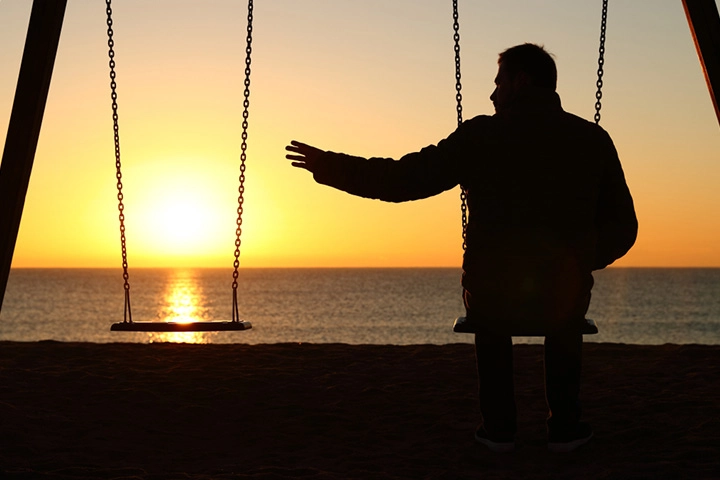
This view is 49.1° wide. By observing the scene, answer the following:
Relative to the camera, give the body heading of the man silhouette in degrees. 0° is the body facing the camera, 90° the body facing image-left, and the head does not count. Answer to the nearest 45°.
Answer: approximately 180°

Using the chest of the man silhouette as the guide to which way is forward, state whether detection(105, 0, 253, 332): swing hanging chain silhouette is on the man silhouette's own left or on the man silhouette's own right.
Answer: on the man silhouette's own left

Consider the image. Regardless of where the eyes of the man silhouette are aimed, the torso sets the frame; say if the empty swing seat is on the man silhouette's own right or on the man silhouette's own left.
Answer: on the man silhouette's own left
